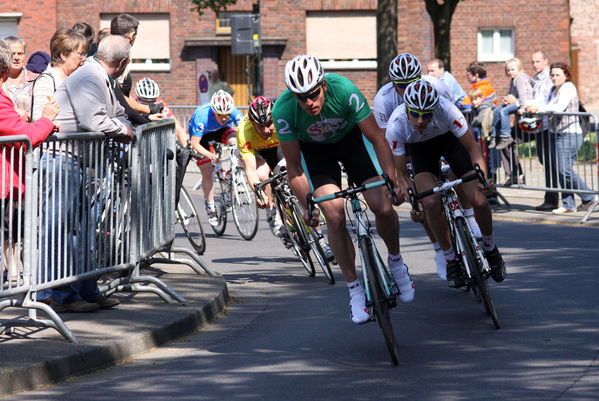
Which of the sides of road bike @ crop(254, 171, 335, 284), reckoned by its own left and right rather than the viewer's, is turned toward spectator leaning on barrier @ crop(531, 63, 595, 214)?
left

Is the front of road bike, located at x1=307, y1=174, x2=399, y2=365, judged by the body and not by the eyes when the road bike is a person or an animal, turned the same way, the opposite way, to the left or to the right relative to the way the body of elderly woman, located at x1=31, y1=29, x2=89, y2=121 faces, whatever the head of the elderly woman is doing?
to the right

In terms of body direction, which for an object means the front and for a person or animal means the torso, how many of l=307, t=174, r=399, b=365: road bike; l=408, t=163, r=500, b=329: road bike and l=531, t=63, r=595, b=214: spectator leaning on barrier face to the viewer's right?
0

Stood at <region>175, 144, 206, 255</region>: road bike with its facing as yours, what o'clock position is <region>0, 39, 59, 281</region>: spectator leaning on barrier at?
The spectator leaning on barrier is roughly at 2 o'clock from the road bike.

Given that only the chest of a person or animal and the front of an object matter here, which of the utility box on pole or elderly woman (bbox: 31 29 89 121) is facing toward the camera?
the utility box on pole

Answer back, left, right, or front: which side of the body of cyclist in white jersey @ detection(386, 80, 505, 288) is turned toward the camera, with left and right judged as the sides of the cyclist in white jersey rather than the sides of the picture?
front

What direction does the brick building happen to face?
toward the camera

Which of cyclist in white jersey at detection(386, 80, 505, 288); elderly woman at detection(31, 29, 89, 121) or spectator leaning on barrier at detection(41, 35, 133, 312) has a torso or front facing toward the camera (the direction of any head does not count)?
the cyclist in white jersey

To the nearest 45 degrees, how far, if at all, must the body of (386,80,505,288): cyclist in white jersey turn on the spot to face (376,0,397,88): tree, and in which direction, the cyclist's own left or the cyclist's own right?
approximately 180°

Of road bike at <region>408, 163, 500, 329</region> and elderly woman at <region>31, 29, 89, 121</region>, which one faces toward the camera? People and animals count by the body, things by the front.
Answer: the road bike

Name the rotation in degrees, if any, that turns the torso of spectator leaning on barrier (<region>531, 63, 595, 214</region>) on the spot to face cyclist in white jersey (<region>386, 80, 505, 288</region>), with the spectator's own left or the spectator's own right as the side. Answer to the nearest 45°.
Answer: approximately 45° to the spectator's own left

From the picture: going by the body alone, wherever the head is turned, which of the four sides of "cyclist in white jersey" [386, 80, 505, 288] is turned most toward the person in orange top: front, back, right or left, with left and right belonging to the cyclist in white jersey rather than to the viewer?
back

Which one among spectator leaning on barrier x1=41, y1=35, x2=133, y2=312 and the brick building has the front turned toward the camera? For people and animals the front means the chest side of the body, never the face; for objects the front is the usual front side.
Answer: the brick building

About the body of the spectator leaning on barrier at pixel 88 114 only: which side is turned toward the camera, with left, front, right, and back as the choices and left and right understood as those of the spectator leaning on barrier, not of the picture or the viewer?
right

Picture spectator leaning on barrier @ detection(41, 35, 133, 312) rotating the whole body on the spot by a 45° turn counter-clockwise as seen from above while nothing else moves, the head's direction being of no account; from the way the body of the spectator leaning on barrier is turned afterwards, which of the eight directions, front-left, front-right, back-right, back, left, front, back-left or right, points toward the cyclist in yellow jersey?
front

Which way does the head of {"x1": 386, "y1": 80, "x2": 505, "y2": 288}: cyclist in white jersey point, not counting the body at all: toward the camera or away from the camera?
toward the camera

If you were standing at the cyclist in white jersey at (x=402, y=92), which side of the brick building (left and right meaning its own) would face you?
front

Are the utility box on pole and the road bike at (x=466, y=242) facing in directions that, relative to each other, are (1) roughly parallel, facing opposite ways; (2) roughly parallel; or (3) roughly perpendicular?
roughly parallel

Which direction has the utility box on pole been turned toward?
toward the camera

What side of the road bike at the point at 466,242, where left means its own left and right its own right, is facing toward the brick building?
back
